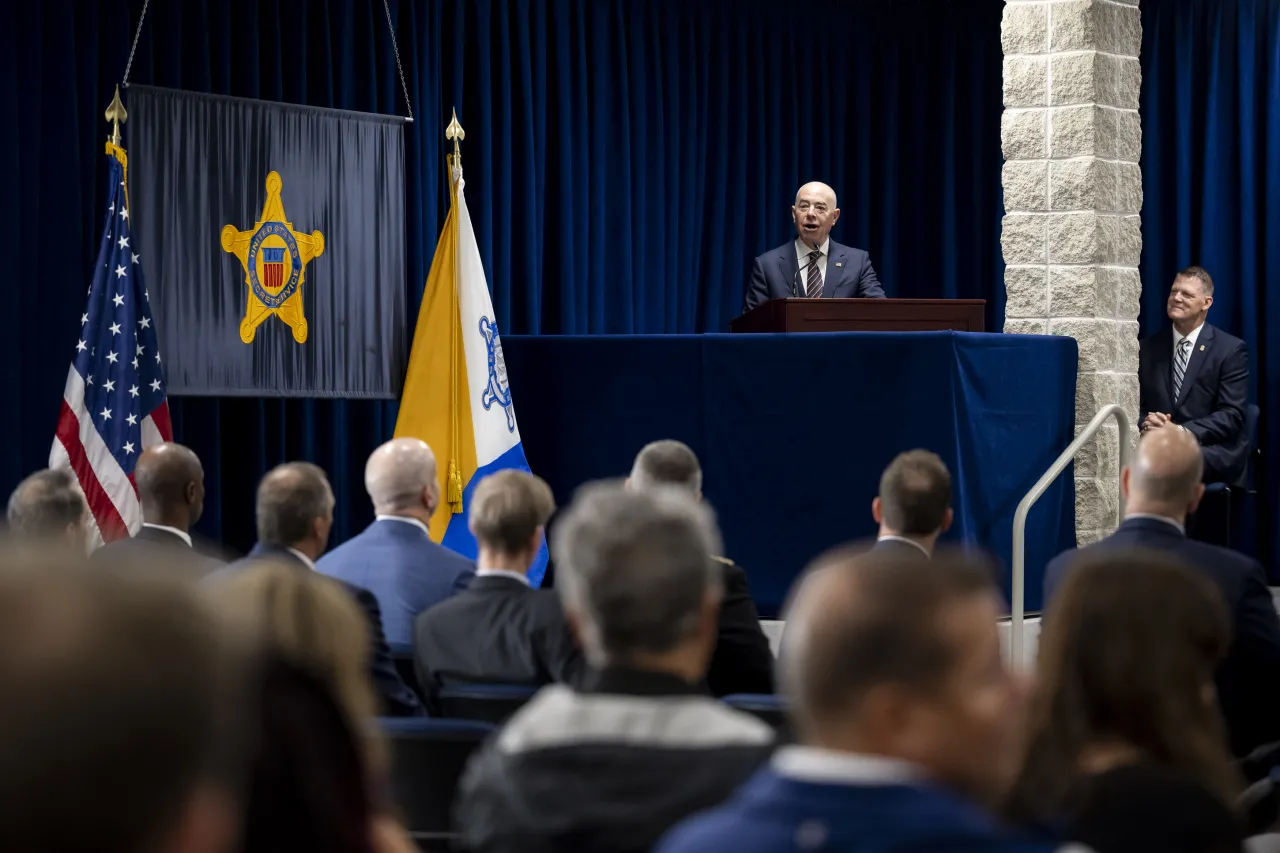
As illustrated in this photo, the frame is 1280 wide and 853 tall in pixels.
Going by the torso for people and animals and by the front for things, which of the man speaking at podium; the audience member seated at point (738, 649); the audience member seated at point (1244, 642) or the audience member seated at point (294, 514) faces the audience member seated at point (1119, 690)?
the man speaking at podium

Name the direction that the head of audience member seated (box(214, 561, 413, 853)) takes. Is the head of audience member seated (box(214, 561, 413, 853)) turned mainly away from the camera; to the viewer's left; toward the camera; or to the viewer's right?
away from the camera

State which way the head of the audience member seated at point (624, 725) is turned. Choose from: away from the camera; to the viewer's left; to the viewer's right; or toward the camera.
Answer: away from the camera

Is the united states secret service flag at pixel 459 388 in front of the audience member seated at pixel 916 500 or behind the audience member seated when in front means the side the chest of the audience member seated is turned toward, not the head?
in front

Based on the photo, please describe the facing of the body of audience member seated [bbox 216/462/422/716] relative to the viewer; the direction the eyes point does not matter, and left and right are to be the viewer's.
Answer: facing away from the viewer and to the right of the viewer

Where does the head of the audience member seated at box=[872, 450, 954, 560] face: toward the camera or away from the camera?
away from the camera

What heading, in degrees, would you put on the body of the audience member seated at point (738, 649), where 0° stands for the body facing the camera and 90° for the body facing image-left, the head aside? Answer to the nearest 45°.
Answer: approximately 180°

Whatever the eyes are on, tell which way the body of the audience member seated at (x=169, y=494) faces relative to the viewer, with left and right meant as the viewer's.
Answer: facing away from the viewer and to the right of the viewer

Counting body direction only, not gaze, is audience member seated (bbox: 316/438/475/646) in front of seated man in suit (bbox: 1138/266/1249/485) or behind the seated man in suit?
in front

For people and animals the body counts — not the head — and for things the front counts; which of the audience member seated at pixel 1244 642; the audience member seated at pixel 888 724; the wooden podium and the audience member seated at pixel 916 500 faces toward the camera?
the wooden podium

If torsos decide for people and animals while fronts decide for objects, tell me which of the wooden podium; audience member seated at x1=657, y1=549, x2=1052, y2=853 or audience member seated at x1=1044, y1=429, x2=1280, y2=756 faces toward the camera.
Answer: the wooden podium

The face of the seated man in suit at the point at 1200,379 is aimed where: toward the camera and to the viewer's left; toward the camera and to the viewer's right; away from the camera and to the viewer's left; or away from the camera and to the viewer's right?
toward the camera and to the viewer's left

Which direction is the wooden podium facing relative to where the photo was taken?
toward the camera

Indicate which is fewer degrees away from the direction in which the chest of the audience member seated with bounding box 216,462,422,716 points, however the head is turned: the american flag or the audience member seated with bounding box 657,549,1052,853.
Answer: the american flag

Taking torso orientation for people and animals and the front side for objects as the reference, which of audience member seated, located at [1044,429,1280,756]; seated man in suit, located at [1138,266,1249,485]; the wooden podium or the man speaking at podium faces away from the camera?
the audience member seated

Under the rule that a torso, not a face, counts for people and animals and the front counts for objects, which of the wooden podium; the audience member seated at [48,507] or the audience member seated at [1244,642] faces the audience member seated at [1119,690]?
the wooden podium

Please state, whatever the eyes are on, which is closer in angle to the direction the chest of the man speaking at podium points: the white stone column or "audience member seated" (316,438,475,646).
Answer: the audience member seated
